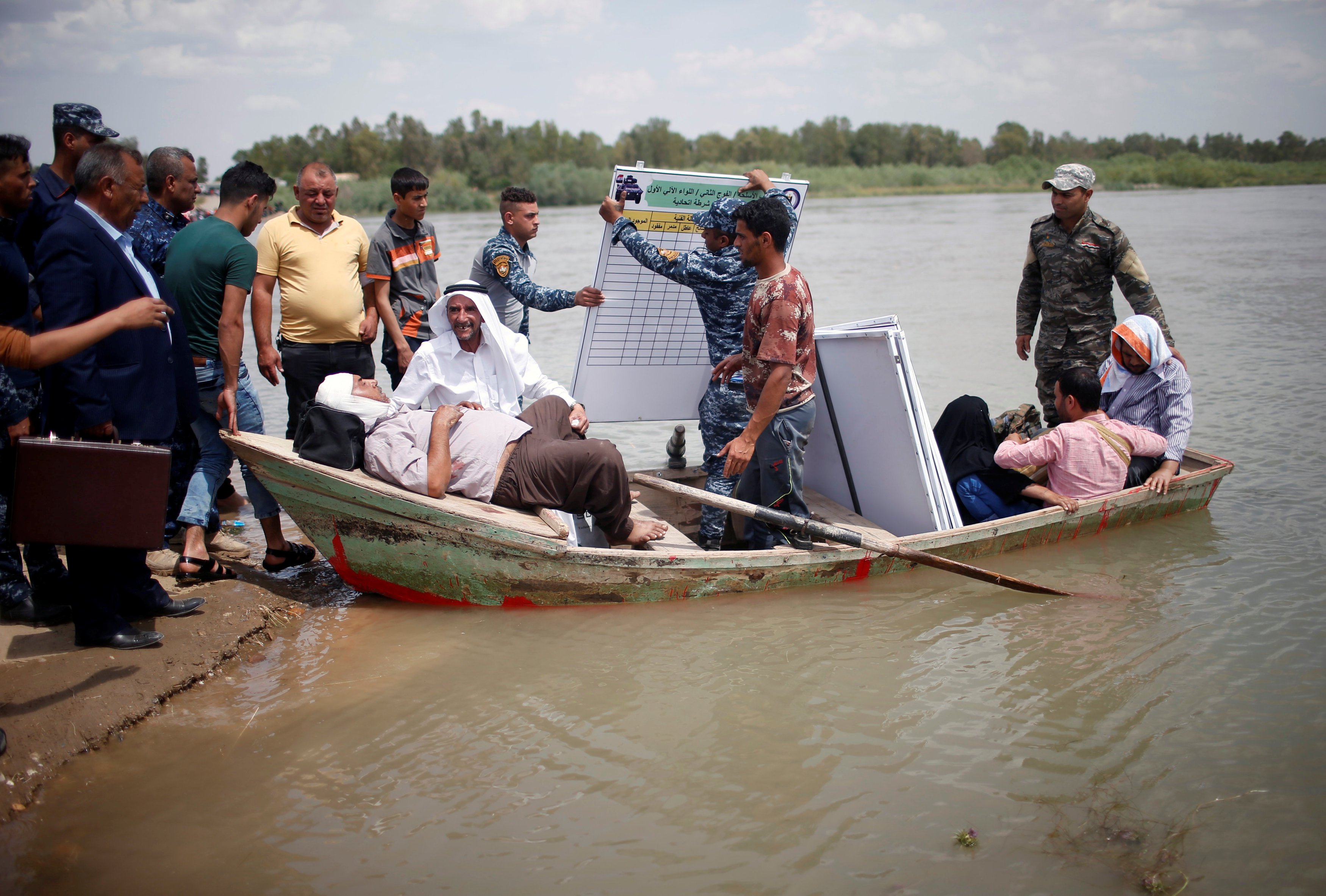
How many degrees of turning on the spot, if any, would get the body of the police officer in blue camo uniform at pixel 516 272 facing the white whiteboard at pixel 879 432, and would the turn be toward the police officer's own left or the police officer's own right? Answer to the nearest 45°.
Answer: approximately 45° to the police officer's own right

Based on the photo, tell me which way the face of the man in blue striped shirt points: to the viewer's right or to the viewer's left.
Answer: to the viewer's left

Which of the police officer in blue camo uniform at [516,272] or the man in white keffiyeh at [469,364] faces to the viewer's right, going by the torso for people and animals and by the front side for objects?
the police officer in blue camo uniform

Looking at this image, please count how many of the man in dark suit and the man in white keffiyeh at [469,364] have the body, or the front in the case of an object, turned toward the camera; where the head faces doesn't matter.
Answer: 1

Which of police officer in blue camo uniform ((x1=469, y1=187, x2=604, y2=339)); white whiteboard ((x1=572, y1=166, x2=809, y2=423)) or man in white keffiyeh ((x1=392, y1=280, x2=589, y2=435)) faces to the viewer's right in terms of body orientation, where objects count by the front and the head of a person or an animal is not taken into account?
the police officer in blue camo uniform

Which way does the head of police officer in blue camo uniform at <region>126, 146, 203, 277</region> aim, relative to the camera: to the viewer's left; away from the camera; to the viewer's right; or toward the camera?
to the viewer's right

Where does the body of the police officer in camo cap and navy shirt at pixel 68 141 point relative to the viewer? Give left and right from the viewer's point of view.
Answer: facing to the right of the viewer

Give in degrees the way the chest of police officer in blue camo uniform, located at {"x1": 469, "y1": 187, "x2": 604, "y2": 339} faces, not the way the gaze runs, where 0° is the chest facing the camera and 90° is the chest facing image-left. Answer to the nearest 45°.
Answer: approximately 270°
